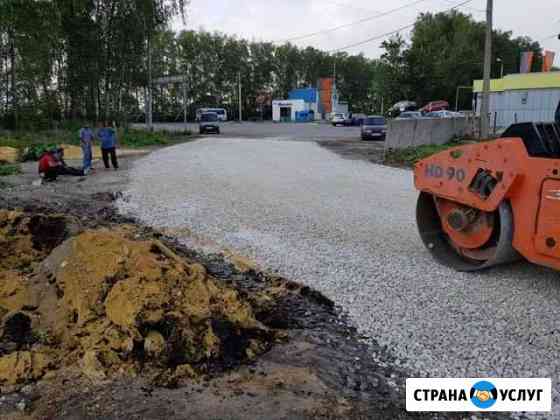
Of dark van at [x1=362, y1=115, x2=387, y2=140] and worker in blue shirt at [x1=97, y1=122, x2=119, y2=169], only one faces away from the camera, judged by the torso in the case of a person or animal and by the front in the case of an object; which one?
the worker in blue shirt

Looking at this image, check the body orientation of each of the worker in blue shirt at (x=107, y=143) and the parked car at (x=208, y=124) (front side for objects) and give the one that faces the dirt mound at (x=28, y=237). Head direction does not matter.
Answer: the parked car
